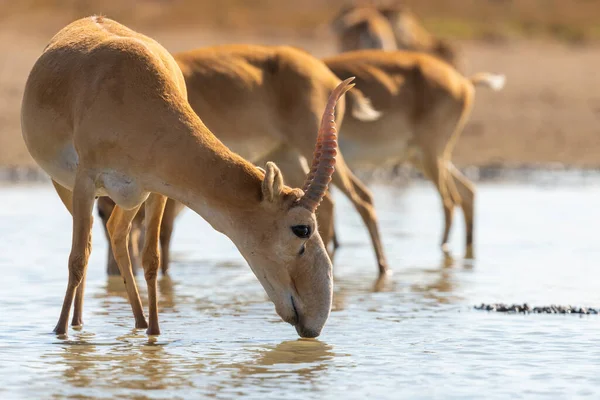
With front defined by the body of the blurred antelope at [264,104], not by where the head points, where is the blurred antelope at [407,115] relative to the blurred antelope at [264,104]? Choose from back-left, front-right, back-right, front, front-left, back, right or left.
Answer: back-right

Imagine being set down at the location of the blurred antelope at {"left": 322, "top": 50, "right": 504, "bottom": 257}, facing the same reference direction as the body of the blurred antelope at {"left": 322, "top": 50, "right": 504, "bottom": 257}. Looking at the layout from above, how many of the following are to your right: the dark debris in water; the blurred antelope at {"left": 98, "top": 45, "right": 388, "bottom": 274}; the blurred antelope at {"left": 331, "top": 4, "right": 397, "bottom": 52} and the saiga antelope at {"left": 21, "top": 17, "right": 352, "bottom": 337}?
1

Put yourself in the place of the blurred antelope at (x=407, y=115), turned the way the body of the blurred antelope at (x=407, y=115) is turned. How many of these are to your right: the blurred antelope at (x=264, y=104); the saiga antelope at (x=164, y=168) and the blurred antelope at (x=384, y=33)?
1

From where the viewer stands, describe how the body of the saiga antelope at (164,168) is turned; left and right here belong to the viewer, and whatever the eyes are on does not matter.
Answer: facing the viewer and to the right of the viewer

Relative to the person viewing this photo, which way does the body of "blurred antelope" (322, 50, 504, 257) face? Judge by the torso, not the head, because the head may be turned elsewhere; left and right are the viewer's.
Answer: facing to the left of the viewer

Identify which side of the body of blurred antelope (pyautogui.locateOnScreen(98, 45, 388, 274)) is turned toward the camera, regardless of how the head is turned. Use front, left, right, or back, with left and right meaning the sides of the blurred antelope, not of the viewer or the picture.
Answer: left

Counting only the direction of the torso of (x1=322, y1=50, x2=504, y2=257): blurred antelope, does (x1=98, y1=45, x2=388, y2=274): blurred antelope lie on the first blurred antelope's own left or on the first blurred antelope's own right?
on the first blurred antelope's own left
